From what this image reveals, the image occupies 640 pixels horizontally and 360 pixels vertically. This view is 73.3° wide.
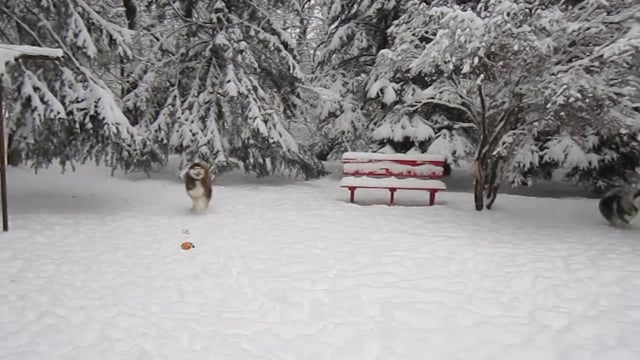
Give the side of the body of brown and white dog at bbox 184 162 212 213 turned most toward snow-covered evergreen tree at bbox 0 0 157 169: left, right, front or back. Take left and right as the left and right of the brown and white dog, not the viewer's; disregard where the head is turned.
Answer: right

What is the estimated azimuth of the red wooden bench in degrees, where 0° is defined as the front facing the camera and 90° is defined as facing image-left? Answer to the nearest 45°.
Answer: approximately 0°

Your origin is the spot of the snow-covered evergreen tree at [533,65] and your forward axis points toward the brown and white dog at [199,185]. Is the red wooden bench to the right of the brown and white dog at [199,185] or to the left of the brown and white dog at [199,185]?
right

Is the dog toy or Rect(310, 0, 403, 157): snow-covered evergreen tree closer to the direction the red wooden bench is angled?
the dog toy

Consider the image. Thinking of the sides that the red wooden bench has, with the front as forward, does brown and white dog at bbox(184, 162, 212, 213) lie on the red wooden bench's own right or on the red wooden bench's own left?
on the red wooden bench's own right

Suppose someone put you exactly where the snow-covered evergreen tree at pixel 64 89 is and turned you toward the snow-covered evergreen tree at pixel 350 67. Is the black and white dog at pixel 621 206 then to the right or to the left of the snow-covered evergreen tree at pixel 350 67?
right

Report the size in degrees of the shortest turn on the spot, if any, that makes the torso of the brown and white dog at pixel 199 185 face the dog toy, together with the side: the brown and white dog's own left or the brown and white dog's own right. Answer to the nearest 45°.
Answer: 0° — it already faces it

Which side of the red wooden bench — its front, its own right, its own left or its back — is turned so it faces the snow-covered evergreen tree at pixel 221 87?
right

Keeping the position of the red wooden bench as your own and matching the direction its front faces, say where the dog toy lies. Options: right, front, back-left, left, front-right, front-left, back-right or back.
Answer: front-right

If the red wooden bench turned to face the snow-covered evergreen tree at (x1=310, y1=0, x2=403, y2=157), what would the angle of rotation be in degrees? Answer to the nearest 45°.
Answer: approximately 180°

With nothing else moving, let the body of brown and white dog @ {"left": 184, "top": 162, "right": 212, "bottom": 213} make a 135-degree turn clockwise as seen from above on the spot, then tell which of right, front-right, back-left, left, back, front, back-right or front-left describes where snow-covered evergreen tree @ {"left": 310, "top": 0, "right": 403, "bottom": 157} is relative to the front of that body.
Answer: right

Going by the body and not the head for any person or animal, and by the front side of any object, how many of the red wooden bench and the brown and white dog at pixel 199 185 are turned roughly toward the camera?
2

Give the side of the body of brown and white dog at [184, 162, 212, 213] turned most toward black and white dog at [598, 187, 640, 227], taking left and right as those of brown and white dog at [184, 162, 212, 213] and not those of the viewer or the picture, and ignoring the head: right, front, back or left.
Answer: left
